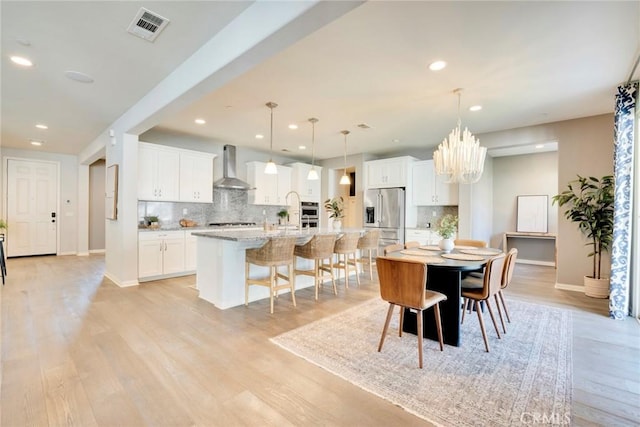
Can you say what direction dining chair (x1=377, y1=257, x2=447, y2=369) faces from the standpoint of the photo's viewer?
facing away from the viewer and to the right of the viewer

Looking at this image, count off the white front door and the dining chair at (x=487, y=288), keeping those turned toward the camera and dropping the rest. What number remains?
1

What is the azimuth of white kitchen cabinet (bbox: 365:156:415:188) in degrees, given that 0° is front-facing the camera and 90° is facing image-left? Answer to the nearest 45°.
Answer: approximately 45°

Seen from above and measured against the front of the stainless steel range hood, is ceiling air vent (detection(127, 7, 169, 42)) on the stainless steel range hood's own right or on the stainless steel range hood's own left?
on the stainless steel range hood's own right

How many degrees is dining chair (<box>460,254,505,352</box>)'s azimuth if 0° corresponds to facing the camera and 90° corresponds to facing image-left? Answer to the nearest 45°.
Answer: approximately 135°
